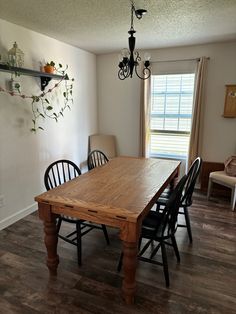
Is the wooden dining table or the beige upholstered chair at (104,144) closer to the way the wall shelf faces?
the wooden dining table

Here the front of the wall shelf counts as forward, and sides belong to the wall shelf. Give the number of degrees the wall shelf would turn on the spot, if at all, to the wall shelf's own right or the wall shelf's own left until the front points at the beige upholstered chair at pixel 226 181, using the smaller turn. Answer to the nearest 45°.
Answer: approximately 45° to the wall shelf's own left

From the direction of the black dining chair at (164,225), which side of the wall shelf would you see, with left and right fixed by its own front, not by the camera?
front

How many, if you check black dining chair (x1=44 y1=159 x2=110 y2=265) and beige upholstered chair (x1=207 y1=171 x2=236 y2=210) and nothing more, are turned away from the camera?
0

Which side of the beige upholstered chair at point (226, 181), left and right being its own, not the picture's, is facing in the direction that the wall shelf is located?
front

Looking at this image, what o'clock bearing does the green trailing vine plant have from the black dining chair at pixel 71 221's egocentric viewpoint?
The green trailing vine plant is roughly at 7 o'clock from the black dining chair.

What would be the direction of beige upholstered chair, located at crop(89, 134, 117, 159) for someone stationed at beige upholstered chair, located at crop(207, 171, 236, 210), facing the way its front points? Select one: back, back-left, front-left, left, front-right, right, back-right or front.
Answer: front-right

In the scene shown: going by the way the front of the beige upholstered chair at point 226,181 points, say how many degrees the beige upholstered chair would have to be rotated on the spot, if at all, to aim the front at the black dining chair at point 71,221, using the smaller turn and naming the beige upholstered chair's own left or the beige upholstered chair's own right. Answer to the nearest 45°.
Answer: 0° — it already faces it

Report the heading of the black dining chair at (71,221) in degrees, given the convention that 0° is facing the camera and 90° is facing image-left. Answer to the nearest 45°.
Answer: approximately 315°

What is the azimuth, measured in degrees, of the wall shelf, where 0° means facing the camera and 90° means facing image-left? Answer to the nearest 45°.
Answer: approximately 315°

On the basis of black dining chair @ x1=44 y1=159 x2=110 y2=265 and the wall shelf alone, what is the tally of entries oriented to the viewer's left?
0

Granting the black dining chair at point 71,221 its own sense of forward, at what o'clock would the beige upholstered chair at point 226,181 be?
The beige upholstered chair is roughly at 10 o'clock from the black dining chair.

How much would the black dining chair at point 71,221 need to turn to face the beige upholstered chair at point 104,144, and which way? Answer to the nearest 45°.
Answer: approximately 135° to its left

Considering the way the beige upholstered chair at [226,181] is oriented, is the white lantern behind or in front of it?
in front
